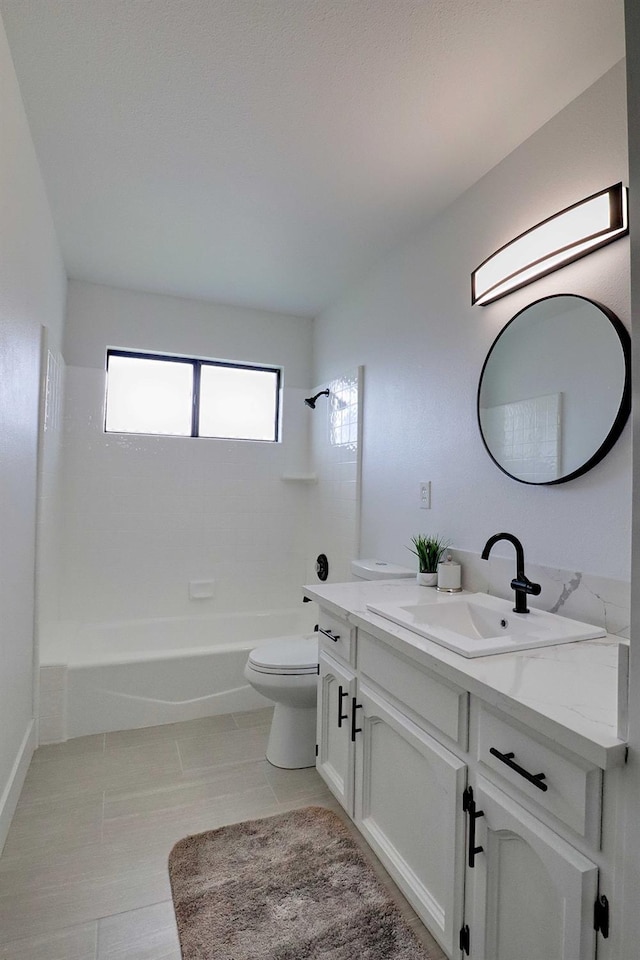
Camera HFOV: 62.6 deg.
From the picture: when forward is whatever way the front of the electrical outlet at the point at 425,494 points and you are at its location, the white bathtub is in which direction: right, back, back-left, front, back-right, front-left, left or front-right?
front-right

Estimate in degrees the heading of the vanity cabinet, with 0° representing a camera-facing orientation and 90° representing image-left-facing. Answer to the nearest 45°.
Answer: approximately 45°

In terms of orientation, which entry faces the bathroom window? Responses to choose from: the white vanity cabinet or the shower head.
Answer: the shower head

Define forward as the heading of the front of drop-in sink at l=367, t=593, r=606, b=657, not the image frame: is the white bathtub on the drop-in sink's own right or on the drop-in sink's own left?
on the drop-in sink's own right

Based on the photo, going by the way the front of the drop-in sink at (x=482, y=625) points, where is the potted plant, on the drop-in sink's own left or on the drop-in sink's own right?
on the drop-in sink's own right

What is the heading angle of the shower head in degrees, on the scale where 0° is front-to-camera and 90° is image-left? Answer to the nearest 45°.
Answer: approximately 90°

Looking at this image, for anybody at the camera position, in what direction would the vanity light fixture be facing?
facing the viewer and to the left of the viewer

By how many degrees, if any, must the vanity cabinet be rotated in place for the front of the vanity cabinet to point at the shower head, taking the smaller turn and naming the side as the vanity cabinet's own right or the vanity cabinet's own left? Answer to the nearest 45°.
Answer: approximately 135° to the vanity cabinet's own right

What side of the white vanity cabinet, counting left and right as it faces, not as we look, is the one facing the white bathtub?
right
